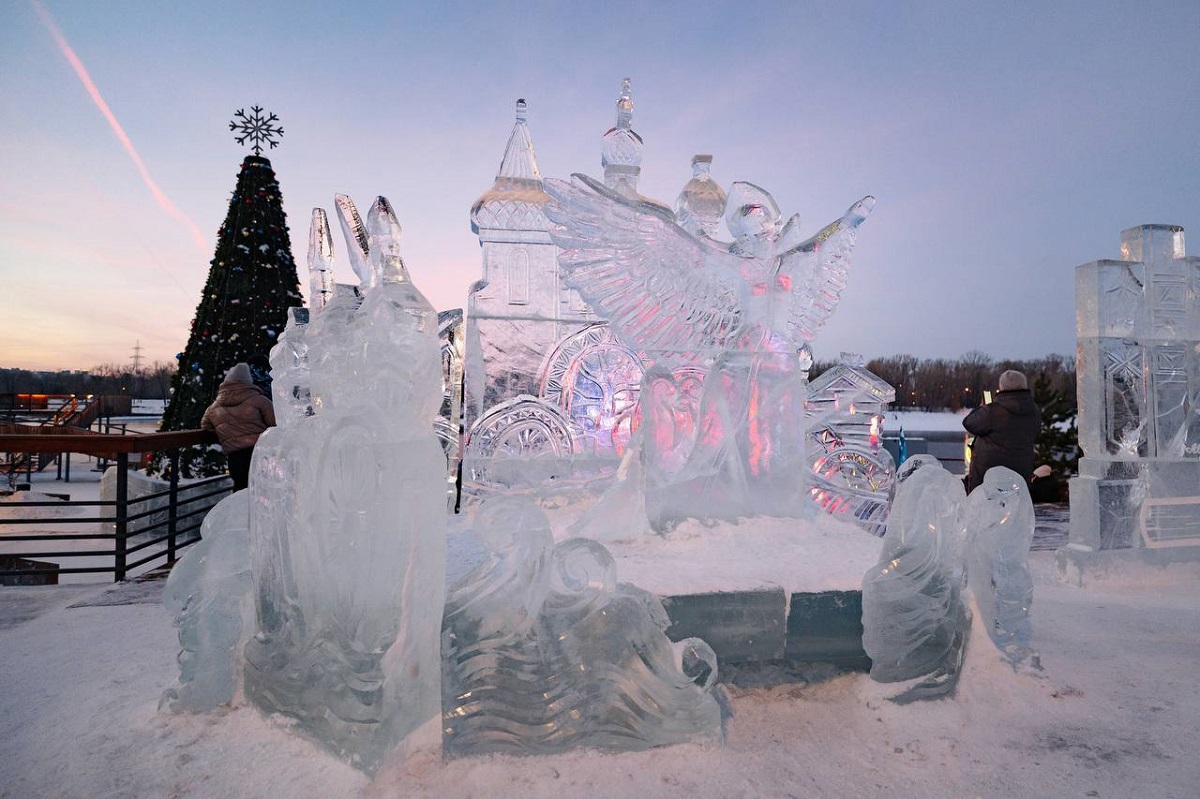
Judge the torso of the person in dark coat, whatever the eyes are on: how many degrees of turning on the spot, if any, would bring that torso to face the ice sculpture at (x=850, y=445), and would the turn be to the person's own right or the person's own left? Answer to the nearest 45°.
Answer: approximately 90° to the person's own left

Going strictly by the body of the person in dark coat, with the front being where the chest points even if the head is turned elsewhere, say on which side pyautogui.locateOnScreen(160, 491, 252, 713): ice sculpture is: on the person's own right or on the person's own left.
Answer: on the person's own left

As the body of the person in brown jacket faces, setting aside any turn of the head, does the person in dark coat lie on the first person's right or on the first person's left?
on the first person's right

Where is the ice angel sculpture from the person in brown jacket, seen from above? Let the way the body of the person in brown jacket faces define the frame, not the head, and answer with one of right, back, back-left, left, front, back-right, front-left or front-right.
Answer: back-right

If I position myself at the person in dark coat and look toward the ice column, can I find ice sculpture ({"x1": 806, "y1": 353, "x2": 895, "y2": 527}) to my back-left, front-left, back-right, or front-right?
back-right

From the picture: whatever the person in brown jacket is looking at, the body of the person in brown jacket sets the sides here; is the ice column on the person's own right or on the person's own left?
on the person's own right

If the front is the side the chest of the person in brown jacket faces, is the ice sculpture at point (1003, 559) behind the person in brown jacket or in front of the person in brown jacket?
behind

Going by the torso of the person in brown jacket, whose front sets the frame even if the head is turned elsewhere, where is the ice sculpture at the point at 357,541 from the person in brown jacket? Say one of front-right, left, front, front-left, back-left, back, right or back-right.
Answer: back

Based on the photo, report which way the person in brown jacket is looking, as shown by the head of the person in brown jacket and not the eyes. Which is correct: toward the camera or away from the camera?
away from the camera

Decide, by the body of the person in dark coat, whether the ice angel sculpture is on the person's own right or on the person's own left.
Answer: on the person's own left

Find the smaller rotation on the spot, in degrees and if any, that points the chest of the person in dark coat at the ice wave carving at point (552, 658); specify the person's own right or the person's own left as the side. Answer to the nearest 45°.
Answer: approximately 135° to the person's own left

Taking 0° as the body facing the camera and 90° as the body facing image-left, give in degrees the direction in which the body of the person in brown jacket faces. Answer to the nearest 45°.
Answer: approximately 180°

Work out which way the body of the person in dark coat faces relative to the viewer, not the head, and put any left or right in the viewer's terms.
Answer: facing away from the viewer and to the left of the viewer
